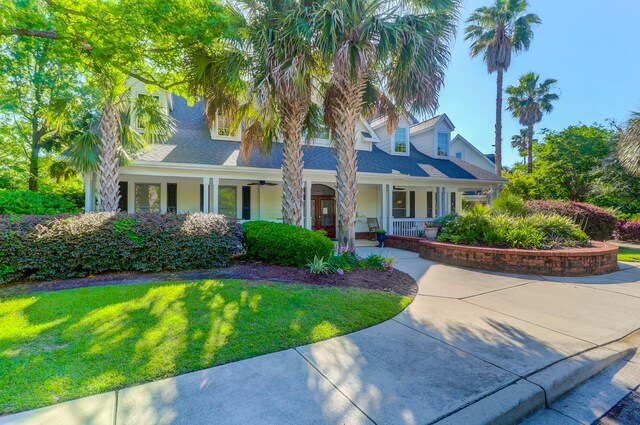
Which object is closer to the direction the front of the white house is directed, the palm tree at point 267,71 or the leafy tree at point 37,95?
the palm tree

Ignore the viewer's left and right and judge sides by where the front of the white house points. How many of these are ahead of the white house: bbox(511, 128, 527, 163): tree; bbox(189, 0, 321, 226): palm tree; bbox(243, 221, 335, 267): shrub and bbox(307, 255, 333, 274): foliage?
3

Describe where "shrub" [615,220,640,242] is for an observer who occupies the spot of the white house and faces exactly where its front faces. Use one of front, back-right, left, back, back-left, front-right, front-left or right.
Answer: left

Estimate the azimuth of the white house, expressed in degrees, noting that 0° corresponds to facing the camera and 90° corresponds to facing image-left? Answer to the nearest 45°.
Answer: approximately 0°

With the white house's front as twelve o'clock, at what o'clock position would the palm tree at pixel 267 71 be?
The palm tree is roughly at 12 o'clock from the white house.

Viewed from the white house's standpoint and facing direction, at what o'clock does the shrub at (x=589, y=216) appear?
The shrub is roughly at 9 o'clock from the white house.

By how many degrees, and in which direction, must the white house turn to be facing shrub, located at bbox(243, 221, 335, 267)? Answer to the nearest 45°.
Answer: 0° — it already faces it

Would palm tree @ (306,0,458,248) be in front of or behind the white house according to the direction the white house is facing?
in front
